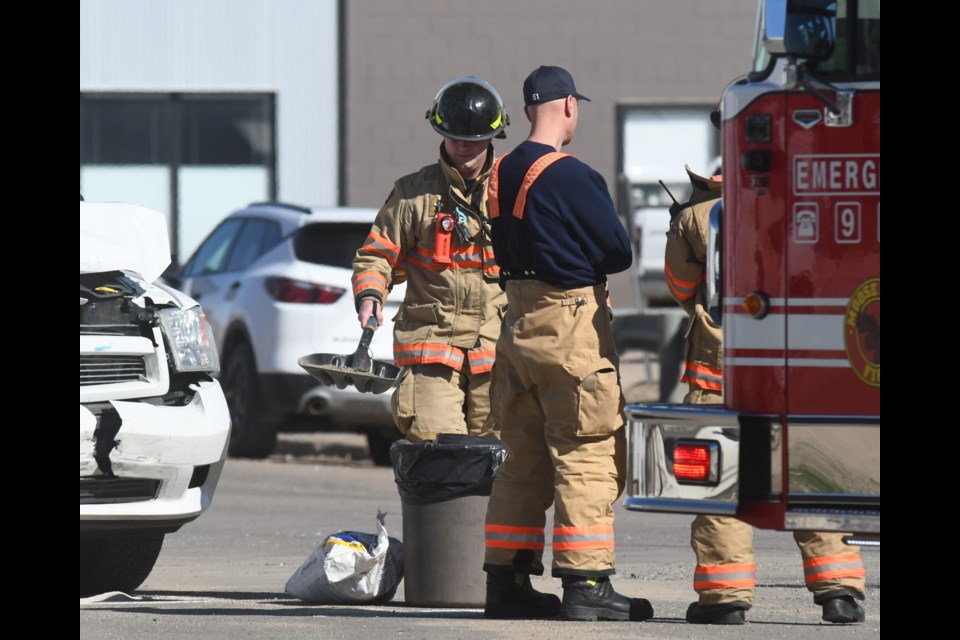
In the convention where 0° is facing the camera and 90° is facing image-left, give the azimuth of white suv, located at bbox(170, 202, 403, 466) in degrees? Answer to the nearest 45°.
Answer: approximately 135°

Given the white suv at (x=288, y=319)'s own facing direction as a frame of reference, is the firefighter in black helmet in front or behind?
behind

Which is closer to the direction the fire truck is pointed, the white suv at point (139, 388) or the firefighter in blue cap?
the white suv

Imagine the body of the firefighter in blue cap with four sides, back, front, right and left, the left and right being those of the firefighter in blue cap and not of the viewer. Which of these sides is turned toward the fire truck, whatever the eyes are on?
right

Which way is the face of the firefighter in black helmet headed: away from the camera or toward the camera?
toward the camera

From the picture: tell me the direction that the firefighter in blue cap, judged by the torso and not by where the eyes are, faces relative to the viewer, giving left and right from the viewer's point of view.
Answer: facing away from the viewer and to the right of the viewer
